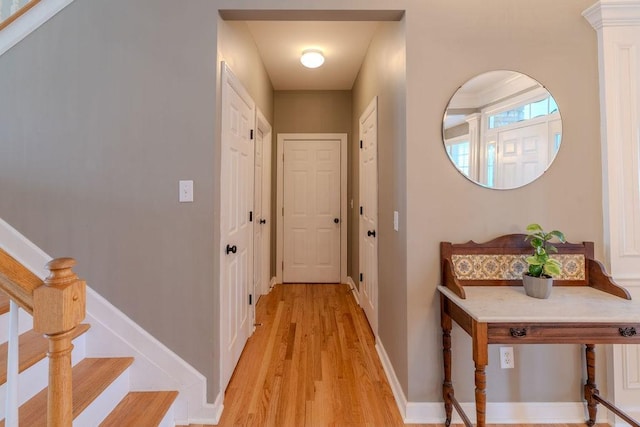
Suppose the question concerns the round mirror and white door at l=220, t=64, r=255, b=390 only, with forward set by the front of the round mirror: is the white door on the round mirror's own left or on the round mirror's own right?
on the round mirror's own right

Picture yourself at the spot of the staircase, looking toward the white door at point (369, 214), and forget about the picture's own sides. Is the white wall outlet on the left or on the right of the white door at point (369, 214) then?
right

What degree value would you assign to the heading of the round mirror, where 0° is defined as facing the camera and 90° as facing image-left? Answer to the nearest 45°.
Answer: approximately 0°

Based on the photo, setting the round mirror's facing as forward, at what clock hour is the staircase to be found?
The staircase is roughly at 2 o'clock from the round mirror.

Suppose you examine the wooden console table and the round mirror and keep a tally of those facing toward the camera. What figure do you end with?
2
